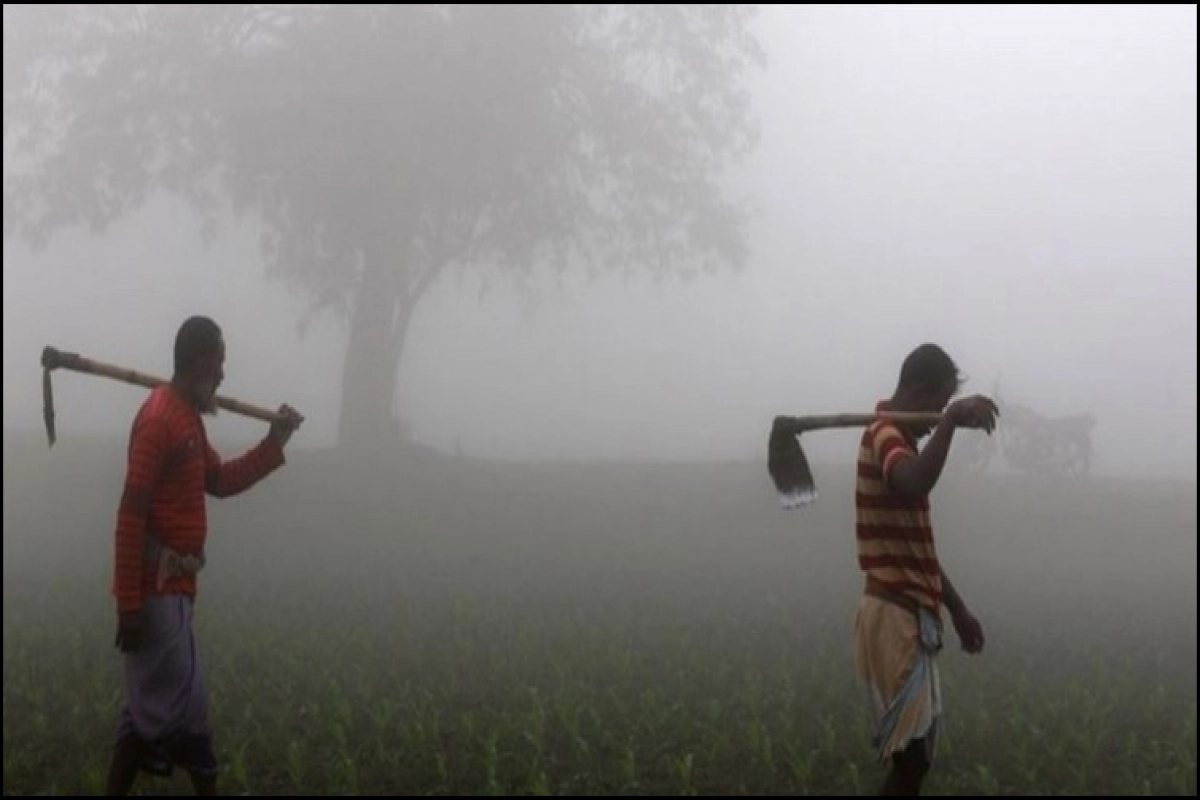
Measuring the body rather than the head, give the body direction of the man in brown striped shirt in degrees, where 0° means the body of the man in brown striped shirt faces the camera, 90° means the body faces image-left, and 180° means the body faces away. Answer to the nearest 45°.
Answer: approximately 270°

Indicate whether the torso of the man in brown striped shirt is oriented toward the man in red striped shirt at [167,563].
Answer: no

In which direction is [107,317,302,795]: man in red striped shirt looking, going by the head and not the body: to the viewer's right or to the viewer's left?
to the viewer's right
